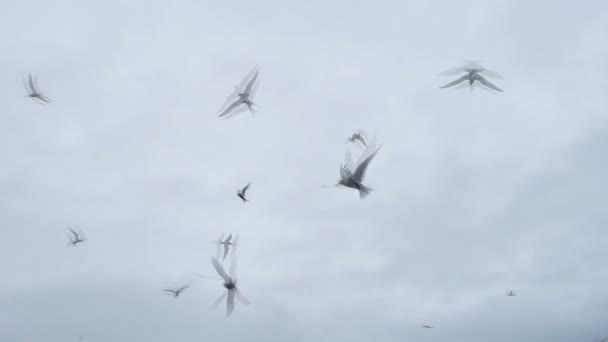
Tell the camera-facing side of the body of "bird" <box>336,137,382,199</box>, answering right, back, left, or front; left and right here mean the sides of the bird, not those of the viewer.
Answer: left
